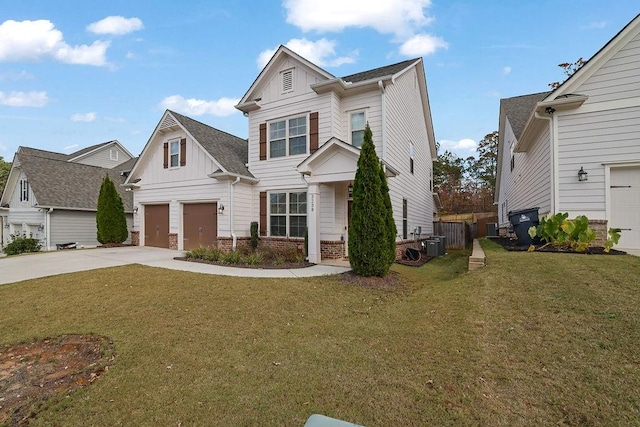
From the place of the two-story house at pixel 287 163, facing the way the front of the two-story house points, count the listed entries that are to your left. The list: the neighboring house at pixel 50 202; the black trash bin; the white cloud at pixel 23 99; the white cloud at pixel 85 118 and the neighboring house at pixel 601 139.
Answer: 2

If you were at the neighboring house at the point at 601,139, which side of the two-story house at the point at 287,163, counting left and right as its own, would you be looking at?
left

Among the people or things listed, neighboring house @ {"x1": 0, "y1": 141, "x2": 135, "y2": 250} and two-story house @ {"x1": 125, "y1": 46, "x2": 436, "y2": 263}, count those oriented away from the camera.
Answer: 0

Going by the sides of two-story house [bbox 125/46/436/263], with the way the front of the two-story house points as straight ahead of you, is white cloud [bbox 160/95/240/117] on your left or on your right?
on your right

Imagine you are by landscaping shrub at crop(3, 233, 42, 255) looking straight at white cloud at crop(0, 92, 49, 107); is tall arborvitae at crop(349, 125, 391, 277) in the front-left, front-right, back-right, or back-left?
back-right

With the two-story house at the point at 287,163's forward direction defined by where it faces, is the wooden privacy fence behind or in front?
behind

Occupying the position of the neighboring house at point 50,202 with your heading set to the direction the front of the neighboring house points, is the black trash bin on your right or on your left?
on your left

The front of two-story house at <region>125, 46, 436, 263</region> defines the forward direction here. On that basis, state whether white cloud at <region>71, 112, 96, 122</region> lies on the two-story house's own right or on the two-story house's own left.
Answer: on the two-story house's own right

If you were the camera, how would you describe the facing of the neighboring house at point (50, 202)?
facing the viewer and to the left of the viewer
